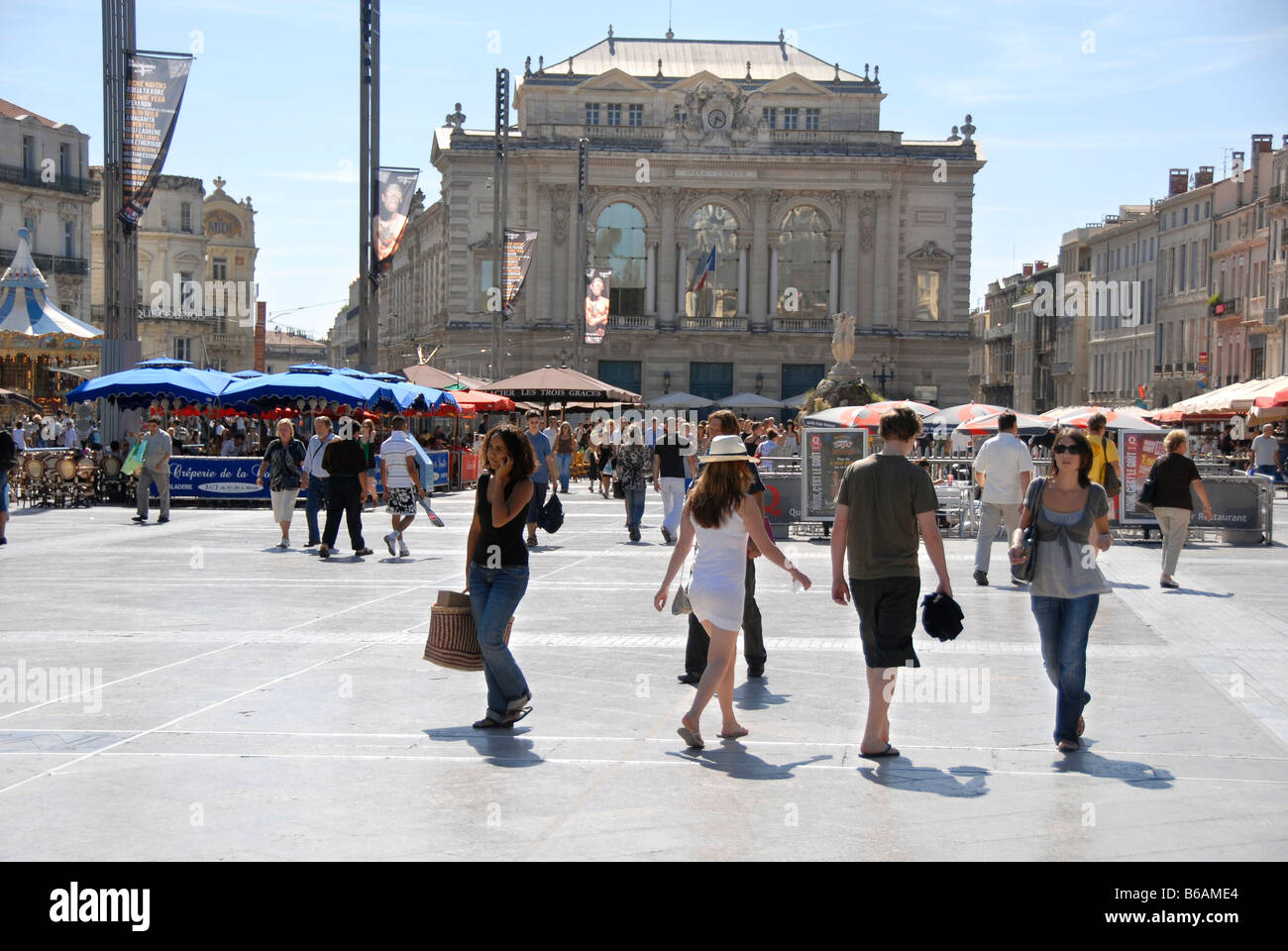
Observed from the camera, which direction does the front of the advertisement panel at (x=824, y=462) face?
facing the viewer

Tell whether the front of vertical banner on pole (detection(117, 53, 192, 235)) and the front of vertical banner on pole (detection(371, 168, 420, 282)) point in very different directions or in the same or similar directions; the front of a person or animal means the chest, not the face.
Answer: same or similar directions

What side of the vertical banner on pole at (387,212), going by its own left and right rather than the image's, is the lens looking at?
front

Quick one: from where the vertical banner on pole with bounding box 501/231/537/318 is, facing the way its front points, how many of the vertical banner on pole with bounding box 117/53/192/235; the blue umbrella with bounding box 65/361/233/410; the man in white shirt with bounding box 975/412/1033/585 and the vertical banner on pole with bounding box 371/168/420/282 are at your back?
0

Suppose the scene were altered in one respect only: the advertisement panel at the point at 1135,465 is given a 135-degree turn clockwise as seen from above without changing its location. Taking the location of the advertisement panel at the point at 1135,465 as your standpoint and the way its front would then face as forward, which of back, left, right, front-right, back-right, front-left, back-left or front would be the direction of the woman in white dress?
back-left

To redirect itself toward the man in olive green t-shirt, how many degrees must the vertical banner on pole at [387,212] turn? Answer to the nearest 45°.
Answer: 0° — it already faces them

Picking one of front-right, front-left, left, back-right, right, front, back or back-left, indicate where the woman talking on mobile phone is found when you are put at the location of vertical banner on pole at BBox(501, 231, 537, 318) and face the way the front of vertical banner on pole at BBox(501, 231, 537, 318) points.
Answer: front

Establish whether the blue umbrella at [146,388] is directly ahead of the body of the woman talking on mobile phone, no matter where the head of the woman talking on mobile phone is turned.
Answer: no

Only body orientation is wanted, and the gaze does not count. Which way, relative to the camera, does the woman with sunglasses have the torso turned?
toward the camera

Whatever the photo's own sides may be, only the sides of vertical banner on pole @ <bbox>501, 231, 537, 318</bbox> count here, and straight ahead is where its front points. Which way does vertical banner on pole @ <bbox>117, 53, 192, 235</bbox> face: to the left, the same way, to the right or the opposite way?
the same way

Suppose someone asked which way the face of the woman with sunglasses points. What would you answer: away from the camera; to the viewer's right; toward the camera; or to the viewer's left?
toward the camera

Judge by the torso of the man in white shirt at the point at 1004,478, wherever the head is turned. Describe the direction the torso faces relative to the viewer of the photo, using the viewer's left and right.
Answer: facing away from the viewer

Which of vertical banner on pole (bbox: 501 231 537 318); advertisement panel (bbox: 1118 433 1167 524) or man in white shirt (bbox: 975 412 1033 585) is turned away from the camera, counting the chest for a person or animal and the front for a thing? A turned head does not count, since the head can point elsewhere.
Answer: the man in white shirt

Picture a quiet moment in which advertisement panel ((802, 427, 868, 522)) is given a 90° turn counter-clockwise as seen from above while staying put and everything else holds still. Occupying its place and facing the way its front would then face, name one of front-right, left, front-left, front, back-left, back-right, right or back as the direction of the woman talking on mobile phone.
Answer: right

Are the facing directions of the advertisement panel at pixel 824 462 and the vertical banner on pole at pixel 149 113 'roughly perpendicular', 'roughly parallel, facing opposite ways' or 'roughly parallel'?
roughly parallel

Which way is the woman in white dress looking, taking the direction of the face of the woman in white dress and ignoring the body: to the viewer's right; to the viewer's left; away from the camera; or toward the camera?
away from the camera

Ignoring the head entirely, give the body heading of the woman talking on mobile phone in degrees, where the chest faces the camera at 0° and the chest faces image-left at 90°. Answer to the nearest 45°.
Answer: approximately 45°

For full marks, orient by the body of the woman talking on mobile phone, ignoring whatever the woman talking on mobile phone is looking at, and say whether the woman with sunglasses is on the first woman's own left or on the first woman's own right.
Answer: on the first woman's own left

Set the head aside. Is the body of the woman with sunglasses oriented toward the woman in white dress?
no

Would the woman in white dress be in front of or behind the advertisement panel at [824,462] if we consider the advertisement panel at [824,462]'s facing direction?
in front
